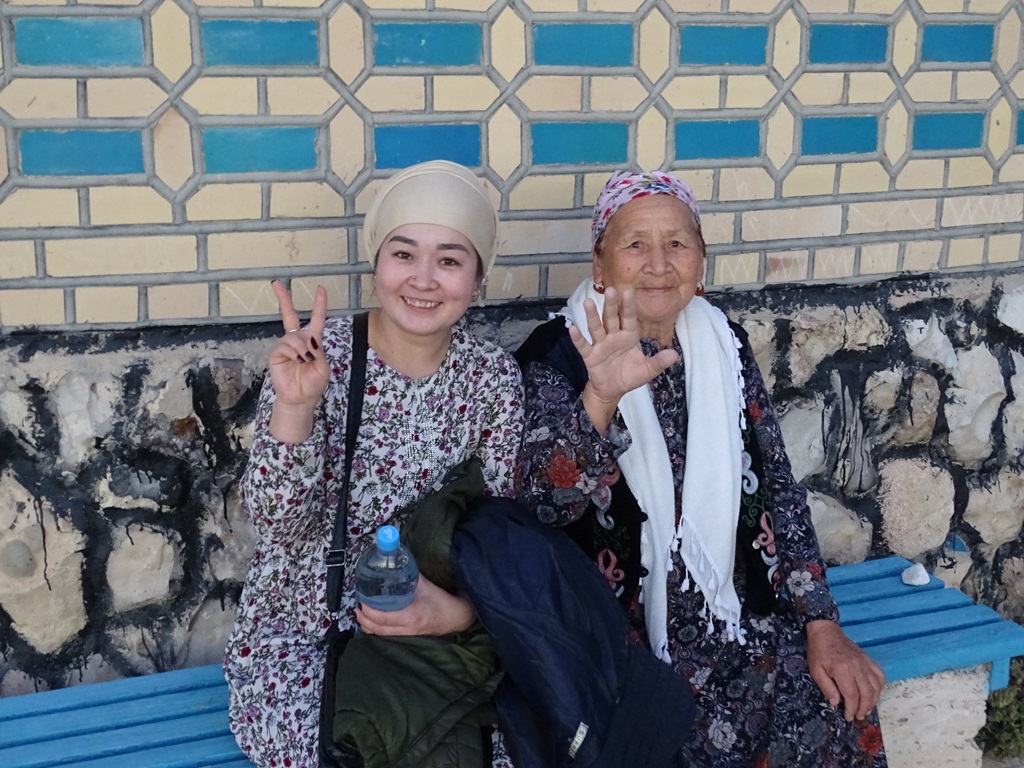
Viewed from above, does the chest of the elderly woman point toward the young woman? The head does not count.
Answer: no

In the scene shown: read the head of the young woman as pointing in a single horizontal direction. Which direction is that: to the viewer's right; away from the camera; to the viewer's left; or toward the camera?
toward the camera

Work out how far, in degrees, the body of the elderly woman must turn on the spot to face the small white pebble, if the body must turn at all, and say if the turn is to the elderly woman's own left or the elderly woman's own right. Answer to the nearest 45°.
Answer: approximately 135° to the elderly woman's own left

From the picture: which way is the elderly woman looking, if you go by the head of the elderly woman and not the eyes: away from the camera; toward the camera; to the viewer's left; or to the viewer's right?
toward the camera

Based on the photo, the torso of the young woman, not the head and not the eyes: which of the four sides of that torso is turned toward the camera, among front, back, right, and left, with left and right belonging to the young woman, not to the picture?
front

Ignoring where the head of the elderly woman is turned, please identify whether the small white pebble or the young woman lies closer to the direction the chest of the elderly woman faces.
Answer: the young woman

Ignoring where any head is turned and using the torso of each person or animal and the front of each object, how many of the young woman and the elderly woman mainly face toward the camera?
2

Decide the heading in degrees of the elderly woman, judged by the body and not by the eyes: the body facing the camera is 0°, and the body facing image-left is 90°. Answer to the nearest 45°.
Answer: approximately 0°

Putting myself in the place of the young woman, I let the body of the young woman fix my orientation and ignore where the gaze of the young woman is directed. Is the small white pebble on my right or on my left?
on my left

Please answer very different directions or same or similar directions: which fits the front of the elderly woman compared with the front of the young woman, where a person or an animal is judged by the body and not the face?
same or similar directions
